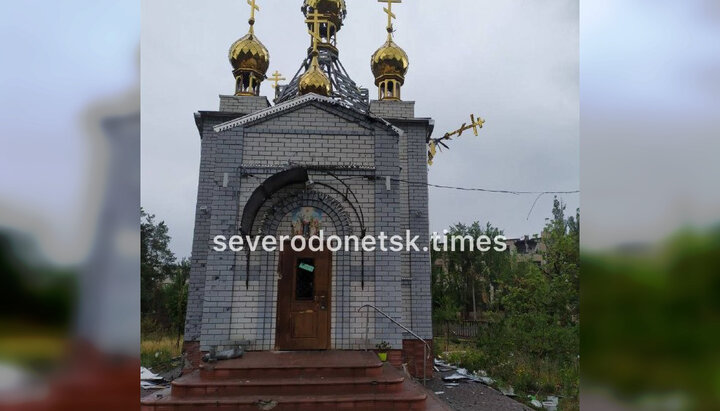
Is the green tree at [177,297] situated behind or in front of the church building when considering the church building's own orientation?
behind

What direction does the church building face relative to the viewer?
toward the camera

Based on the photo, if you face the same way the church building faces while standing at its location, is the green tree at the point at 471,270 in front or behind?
behind
